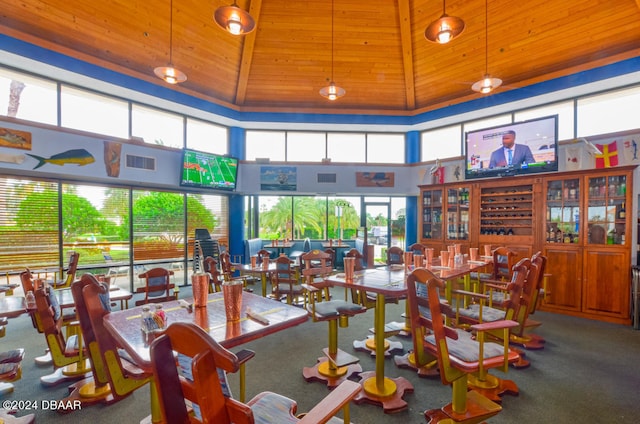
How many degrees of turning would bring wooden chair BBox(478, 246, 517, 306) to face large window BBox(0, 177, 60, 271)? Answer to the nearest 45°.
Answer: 0° — it already faces it

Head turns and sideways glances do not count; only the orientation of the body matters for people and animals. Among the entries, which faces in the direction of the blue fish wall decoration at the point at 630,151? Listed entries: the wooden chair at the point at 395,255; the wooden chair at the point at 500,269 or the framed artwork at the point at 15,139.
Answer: the framed artwork

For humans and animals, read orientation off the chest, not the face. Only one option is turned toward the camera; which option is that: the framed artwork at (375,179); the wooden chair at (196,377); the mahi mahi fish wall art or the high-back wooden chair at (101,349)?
the framed artwork

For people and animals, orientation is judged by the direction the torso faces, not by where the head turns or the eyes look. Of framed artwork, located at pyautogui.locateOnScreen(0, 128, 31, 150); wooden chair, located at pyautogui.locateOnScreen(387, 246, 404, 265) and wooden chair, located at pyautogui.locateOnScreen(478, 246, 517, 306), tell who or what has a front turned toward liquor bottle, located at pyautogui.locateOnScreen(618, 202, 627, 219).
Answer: the framed artwork

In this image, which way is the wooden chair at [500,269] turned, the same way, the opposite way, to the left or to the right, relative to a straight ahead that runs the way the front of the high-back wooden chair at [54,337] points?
the opposite way

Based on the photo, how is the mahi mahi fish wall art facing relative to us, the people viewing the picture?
facing to the right of the viewer

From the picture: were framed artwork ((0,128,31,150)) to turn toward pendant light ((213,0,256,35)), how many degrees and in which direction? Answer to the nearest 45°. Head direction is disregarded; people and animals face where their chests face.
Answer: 0° — it already faces it

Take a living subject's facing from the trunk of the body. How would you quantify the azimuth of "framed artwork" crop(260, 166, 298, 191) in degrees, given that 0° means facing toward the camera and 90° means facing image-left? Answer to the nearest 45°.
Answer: approximately 0°

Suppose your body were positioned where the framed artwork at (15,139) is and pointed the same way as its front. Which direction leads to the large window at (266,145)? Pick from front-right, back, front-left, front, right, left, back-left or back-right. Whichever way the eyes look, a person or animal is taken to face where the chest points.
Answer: front-left

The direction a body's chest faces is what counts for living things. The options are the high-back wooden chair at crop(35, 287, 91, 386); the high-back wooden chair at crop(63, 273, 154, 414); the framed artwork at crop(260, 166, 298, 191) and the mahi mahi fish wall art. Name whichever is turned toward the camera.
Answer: the framed artwork

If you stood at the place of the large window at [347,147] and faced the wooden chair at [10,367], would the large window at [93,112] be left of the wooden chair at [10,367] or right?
right
